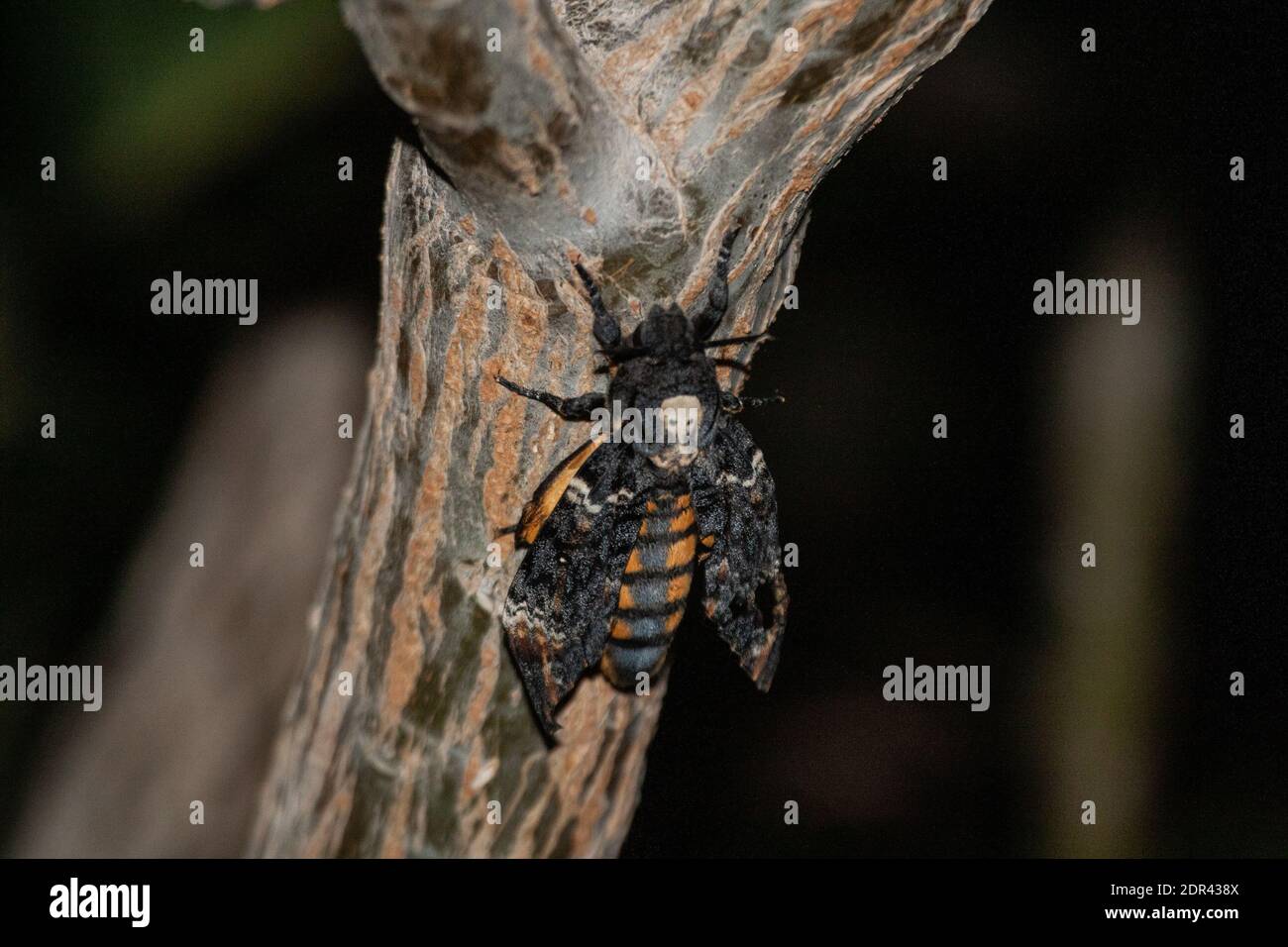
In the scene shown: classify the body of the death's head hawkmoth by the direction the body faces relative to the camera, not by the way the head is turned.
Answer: away from the camera
